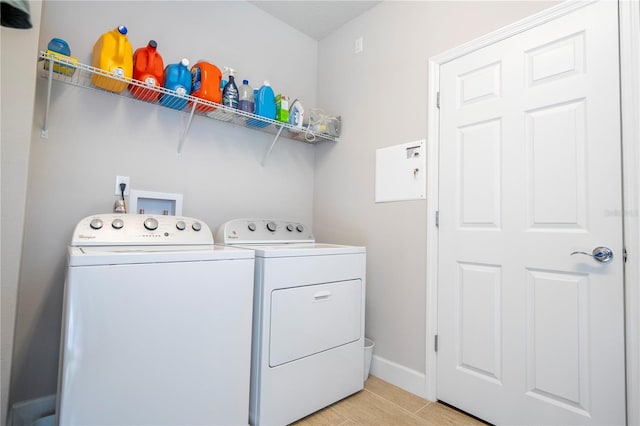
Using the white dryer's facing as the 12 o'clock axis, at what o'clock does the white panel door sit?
The white panel door is roughly at 11 o'clock from the white dryer.

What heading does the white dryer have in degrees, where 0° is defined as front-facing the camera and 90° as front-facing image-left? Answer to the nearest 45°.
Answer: approximately 315°

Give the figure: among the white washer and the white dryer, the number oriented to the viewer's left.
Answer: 0

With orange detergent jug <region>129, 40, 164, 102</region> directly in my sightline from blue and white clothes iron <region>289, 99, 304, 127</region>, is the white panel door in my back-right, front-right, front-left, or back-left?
back-left

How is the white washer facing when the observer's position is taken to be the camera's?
facing the viewer

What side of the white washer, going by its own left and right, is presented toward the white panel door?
left

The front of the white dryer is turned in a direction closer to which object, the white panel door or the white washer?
the white panel door
